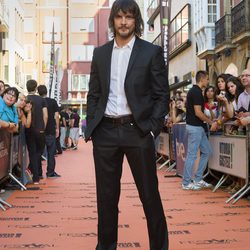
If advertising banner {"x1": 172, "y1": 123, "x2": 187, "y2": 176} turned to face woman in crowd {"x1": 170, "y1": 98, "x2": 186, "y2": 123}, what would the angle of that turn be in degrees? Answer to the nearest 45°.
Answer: approximately 135° to its right

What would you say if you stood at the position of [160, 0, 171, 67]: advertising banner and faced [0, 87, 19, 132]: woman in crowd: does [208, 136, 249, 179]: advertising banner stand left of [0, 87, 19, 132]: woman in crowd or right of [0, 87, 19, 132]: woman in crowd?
left

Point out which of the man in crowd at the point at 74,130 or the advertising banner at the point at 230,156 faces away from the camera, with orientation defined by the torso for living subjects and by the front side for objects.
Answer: the man in crowd

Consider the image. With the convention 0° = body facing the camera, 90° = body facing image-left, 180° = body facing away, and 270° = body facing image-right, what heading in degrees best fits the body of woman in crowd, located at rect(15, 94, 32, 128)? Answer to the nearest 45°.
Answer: approximately 315°

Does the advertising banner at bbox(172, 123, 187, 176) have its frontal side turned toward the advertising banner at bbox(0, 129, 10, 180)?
yes

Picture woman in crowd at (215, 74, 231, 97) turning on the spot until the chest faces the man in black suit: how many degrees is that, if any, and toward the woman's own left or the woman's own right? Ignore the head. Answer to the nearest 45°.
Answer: approximately 45° to the woman's own left
